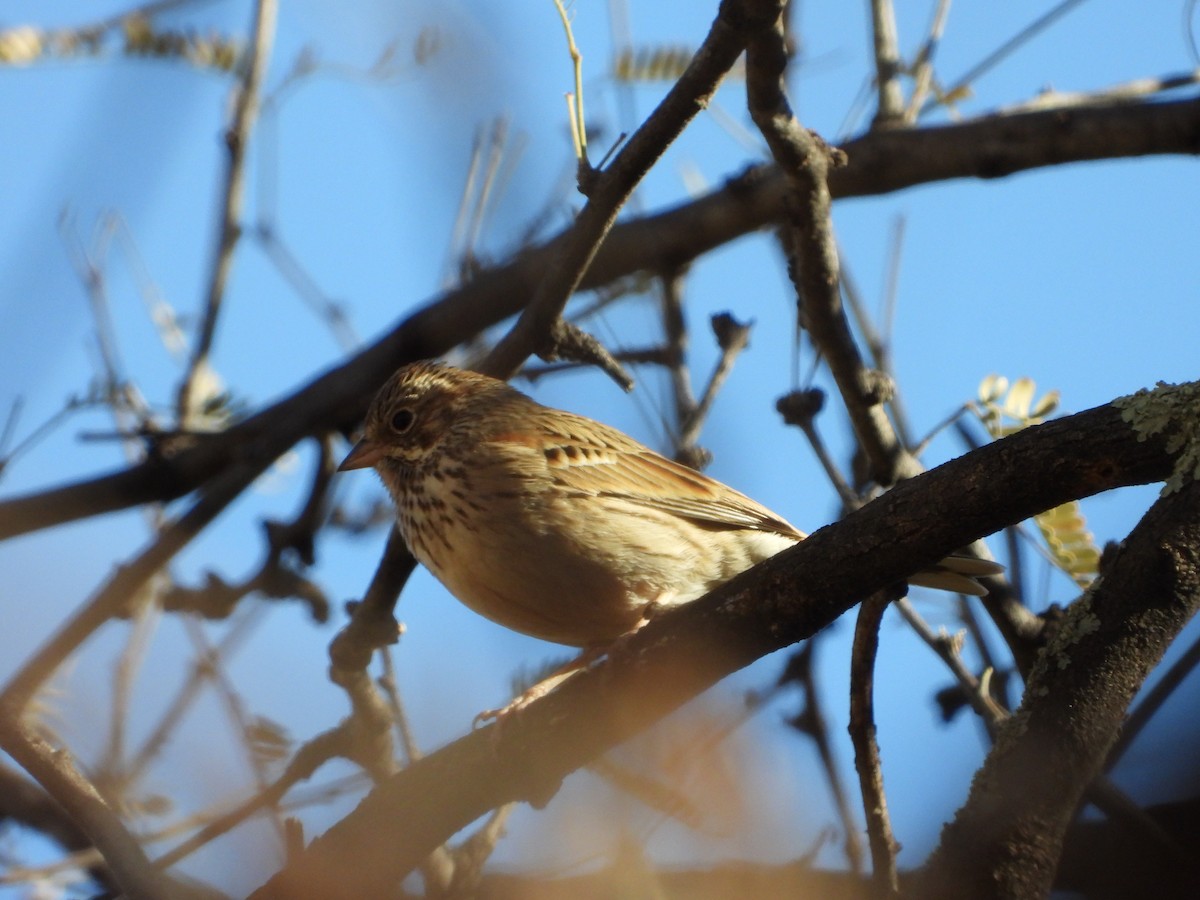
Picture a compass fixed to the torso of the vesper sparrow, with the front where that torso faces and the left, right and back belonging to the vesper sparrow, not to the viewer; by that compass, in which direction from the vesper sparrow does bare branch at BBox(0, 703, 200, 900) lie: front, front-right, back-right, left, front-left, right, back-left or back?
front-left

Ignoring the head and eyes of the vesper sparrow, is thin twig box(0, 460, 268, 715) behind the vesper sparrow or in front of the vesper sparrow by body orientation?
in front

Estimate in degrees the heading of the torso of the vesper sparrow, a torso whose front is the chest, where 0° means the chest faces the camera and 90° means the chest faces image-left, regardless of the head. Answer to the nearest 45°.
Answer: approximately 90°

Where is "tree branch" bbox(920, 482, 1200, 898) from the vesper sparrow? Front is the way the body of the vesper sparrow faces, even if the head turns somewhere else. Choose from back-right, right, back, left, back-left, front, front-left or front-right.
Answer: back-left

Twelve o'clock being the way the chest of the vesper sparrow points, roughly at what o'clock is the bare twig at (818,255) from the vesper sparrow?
The bare twig is roughly at 7 o'clock from the vesper sparrow.
